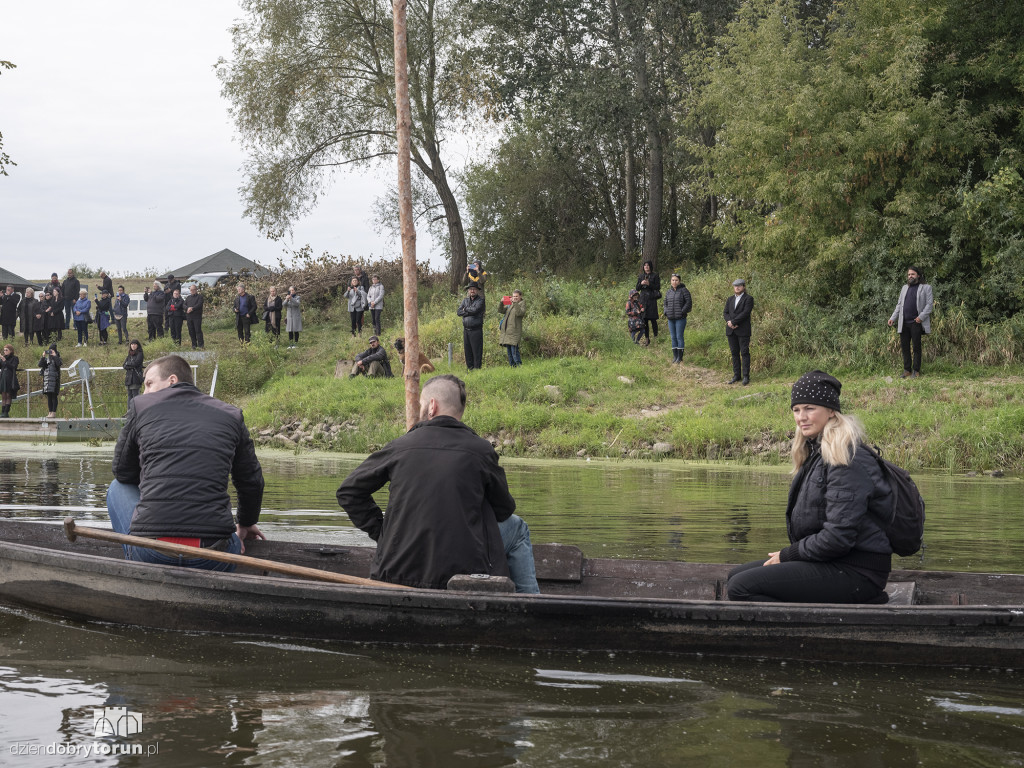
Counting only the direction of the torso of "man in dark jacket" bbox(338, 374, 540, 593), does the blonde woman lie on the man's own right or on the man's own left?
on the man's own right

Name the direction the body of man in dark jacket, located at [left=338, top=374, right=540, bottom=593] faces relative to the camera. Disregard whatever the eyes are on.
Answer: away from the camera

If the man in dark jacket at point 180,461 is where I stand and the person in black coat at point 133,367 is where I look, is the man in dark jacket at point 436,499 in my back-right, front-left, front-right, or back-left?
back-right
